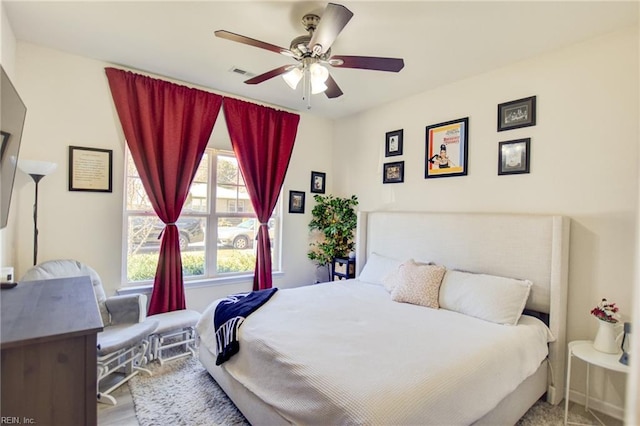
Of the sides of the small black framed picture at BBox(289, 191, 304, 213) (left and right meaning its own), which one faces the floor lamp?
right

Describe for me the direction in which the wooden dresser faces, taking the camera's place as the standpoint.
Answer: facing to the right of the viewer

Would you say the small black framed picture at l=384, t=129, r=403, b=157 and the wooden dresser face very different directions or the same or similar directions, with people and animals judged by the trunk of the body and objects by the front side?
very different directions

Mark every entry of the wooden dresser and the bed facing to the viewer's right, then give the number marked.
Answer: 1

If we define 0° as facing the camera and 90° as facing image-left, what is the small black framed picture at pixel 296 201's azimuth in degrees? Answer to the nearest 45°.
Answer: approximately 315°

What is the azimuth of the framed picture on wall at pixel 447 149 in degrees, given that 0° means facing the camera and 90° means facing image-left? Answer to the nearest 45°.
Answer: approximately 45°

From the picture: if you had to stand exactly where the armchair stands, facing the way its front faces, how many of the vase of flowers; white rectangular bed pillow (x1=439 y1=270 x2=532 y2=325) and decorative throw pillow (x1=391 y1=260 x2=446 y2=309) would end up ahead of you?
3

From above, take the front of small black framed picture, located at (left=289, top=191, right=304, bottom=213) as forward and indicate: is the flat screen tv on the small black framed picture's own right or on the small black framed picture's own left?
on the small black framed picture's own right

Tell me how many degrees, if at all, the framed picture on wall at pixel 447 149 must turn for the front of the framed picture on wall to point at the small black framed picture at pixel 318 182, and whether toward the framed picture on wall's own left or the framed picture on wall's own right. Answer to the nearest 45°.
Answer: approximately 45° to the framed picture on wall's own right

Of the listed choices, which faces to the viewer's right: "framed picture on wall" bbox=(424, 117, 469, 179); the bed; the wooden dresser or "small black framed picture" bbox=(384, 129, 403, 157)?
the wooden dresser

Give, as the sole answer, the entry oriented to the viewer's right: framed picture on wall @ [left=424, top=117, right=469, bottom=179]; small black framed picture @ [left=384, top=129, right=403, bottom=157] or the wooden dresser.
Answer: the wooden dresser
